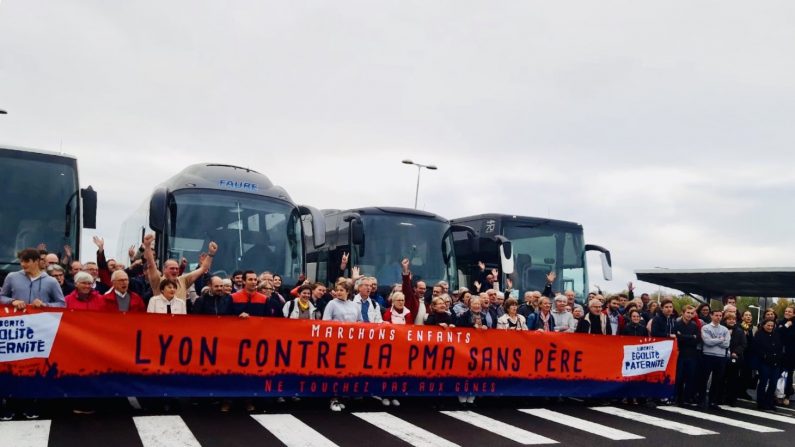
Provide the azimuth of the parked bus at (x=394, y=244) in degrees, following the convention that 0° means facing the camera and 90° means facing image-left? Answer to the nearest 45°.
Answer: approximately 315°

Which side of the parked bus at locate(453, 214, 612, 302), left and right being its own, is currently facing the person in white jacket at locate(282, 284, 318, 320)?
right

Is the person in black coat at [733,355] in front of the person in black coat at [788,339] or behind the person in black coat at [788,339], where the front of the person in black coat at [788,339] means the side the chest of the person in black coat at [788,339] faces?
in front

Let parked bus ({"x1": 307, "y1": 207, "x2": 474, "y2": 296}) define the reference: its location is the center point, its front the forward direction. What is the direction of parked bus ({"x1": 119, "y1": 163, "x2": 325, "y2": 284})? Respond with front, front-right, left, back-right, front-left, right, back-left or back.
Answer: right

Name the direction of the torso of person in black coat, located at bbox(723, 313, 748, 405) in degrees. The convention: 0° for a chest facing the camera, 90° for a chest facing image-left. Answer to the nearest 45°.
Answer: approximately 45°

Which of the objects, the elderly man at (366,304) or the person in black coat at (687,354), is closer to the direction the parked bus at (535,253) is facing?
the person in black coat

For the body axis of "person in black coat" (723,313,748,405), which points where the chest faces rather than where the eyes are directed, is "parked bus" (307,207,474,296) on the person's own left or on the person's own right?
on the person's own right

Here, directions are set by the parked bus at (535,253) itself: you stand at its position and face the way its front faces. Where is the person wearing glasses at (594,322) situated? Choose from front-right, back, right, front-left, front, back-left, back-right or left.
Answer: front-right

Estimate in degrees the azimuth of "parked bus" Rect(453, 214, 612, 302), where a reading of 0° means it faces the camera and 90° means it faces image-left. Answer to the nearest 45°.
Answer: approximately 315°
